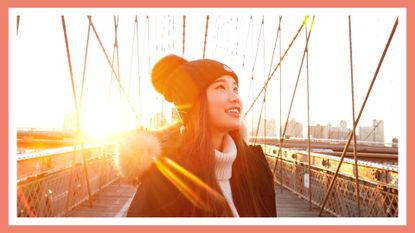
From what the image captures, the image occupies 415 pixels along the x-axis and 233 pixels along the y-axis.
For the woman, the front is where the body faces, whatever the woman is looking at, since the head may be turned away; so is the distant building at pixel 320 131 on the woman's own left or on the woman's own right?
on the woman's own left

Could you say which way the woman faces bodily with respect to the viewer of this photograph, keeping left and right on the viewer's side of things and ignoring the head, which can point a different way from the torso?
facing the viewer and to the right of the viewer

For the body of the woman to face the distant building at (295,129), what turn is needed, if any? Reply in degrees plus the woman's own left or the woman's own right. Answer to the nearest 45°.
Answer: approximately 135° to the woman's own left

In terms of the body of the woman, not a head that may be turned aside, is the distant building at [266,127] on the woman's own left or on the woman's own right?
on the woman's own left

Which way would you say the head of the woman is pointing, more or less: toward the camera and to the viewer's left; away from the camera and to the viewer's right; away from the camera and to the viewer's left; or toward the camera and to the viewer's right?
toward the camera and to the viewer's right
